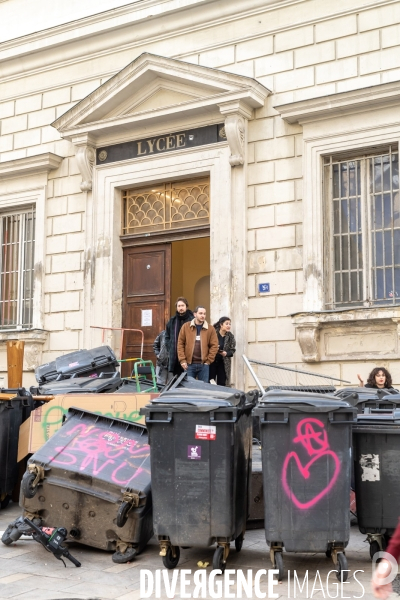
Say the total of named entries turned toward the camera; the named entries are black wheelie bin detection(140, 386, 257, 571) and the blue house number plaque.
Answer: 2

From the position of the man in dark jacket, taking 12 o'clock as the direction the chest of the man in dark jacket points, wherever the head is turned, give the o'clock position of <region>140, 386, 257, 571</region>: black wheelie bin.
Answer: The black wheelie bin is roughly at 12 o'clock from the man in dark jacket.

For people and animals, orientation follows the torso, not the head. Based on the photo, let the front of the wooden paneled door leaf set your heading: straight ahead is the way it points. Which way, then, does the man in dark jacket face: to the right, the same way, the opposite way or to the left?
the same way

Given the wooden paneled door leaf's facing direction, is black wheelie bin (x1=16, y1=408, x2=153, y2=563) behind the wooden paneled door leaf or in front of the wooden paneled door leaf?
in front

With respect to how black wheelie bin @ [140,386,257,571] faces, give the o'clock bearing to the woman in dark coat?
The woman in dark coat is roughly at 6 o'clock from the black wheelie bin.

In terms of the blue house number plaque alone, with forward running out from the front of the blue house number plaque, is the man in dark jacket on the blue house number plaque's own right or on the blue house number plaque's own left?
on the blue house number plaque's own right

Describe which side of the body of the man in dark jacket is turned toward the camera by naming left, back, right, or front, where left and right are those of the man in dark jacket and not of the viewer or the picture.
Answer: front

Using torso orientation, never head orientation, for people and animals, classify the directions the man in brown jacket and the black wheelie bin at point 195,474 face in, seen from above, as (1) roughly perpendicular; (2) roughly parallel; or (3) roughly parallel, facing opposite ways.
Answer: roughly parallel

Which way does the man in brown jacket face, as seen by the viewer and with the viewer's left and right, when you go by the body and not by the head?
facing the viewer

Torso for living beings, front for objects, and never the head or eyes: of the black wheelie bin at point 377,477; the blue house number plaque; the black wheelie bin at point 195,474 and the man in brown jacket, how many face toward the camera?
4

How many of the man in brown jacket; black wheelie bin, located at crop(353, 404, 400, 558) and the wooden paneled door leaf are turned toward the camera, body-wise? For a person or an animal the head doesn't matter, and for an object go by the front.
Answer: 3

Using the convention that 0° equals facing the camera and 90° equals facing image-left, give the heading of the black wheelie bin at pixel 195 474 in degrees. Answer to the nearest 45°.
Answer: approximately 0°

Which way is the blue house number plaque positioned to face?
toward the camera

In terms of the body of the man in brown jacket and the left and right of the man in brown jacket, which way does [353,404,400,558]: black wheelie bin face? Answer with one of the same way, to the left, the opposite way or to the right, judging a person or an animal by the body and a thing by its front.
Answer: the same way

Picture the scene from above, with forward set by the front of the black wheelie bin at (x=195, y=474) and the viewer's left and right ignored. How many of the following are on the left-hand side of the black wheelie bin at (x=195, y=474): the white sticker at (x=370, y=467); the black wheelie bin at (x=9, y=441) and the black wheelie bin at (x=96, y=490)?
1

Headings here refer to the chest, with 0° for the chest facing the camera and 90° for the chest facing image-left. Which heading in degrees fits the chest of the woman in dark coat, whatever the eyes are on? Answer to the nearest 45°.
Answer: approximately 45°
